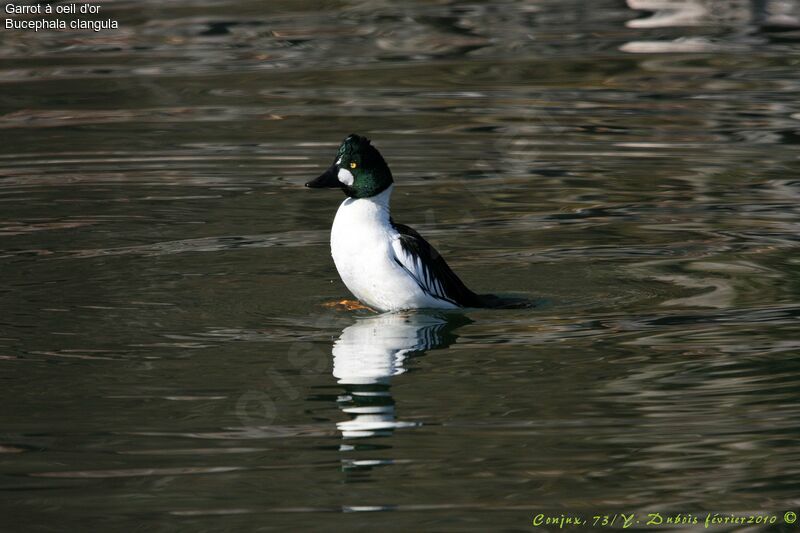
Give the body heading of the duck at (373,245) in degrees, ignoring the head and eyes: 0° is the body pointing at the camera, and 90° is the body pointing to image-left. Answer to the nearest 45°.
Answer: approximately 90°
